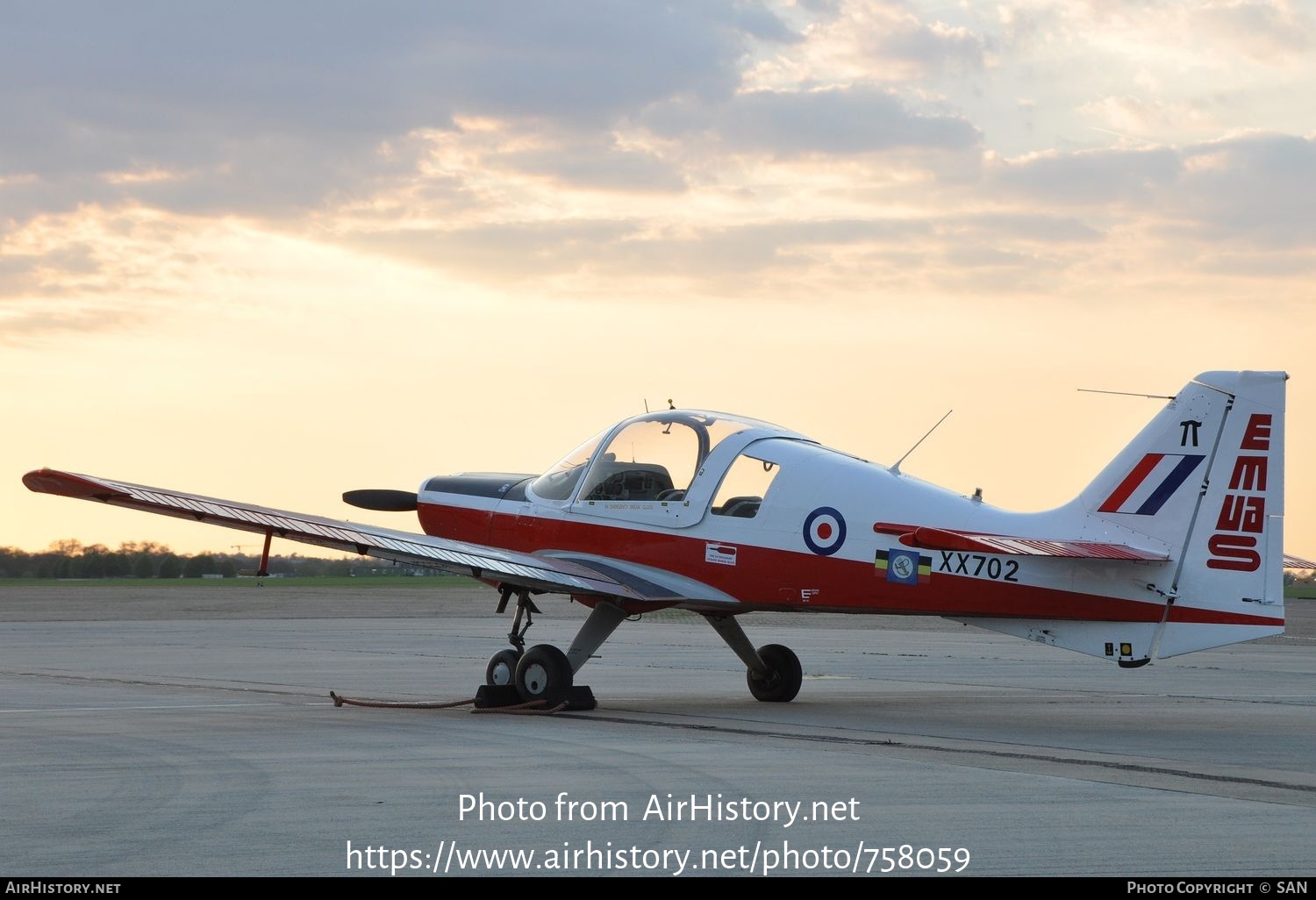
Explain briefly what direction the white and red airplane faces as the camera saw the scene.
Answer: facing away from the viewer and to the left of the viewer
